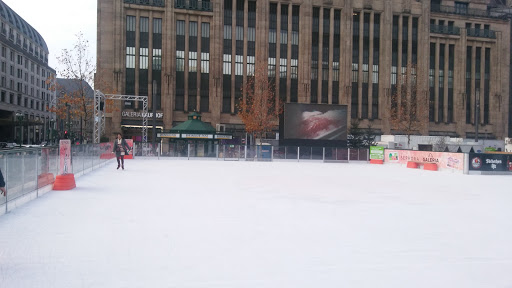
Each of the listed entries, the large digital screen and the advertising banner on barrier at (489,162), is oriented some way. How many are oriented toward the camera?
2

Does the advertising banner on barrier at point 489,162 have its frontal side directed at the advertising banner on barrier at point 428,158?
no

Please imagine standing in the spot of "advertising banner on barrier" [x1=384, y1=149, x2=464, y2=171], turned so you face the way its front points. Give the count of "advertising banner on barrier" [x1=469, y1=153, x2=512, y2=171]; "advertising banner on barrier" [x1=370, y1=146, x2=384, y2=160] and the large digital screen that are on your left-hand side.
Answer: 1

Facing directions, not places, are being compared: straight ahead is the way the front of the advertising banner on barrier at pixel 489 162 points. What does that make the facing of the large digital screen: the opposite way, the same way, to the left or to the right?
the same way

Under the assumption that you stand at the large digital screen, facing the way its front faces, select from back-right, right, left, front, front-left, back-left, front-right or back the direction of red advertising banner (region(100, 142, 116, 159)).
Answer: front-right

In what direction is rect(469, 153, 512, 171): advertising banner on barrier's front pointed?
toward the camera

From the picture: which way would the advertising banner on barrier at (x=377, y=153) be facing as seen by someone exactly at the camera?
facing the viewer

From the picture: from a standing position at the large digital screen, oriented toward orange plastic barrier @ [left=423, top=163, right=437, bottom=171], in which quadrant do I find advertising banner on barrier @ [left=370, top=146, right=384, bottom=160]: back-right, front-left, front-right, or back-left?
front-left

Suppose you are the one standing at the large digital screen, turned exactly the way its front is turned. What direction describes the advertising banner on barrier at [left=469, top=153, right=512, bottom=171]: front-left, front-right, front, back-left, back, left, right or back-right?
front-left

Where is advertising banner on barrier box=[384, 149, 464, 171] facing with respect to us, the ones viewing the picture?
facing the viewer and to the left of the viewer

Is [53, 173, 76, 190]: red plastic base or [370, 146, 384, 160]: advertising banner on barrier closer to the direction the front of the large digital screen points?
the red plastic base

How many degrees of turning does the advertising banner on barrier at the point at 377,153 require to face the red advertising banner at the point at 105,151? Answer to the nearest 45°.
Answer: approximately 45° to its right

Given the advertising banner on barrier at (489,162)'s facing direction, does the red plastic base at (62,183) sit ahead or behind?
ahead

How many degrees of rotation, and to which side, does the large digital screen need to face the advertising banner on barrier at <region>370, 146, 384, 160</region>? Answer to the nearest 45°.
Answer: approximately 90° to its left

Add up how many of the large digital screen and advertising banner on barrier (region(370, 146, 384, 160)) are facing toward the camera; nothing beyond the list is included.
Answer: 2

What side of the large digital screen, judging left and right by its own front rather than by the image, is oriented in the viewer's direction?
front
